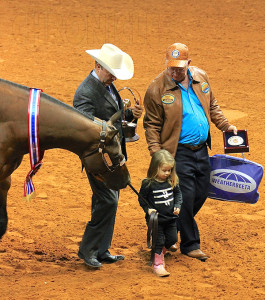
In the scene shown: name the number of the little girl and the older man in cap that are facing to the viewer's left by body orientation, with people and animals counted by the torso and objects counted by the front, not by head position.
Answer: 0

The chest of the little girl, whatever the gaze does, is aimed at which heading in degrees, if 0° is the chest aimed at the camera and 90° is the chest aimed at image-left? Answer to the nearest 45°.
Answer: approximately 315°

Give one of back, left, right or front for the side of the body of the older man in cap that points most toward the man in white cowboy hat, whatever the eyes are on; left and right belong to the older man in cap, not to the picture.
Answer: right

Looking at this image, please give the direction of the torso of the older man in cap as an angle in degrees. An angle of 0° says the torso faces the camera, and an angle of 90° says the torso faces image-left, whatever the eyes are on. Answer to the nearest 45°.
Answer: approximately 315°

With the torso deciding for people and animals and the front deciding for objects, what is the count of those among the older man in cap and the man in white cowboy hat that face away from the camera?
0
